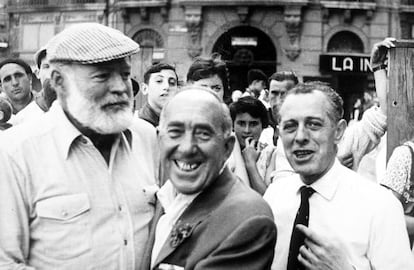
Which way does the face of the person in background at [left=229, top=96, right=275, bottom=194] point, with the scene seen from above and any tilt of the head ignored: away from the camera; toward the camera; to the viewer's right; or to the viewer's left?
toward the camera

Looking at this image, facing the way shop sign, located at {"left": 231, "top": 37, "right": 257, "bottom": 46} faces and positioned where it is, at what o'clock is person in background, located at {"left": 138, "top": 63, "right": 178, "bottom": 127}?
The person in background is roughly at 12 o'clock from the shop sign.

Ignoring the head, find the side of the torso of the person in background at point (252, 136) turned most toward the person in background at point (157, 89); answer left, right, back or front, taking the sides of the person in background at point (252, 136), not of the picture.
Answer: right

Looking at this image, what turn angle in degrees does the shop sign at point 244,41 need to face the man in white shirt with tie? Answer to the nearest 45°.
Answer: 0° — it already faces them

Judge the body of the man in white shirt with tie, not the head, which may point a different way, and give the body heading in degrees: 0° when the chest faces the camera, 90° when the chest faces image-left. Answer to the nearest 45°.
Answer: approximately 45°

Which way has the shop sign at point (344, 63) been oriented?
toward the camera

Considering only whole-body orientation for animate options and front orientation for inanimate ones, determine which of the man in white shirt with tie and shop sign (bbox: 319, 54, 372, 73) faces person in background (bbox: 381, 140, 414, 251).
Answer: the shop sign

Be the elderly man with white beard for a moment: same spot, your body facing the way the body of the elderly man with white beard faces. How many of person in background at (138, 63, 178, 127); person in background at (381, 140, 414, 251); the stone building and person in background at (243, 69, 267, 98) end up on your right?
0

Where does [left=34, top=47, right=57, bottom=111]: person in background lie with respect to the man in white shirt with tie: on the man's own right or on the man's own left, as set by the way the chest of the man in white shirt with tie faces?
on the man's own right

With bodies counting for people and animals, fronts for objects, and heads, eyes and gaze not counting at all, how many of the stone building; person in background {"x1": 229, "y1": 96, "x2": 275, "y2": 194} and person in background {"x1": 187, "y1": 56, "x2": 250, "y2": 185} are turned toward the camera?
3

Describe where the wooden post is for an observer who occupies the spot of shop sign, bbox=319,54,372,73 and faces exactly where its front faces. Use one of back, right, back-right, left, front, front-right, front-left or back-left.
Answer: front

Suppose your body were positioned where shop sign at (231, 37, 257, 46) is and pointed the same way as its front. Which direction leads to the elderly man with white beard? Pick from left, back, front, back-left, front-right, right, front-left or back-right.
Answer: front

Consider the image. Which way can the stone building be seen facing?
toward the camera

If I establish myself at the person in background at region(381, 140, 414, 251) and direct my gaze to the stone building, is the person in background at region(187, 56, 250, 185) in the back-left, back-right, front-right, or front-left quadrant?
front-left

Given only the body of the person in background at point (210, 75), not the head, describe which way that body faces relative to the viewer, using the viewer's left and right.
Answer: facing the viewer

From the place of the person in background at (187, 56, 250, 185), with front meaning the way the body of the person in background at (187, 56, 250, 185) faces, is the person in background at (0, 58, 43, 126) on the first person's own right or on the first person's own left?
on the first person's own right
